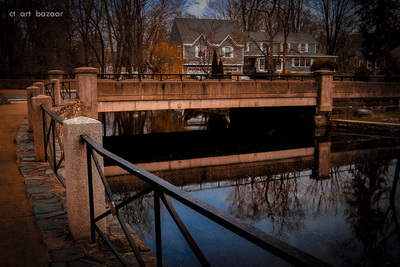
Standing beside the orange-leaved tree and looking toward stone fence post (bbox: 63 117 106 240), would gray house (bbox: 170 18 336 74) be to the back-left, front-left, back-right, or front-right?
back-left

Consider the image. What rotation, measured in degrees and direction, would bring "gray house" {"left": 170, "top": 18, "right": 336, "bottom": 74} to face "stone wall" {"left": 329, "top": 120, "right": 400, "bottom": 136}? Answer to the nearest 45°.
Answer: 0° — it already faces it

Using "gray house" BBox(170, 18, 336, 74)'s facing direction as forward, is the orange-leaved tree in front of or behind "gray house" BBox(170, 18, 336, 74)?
in front

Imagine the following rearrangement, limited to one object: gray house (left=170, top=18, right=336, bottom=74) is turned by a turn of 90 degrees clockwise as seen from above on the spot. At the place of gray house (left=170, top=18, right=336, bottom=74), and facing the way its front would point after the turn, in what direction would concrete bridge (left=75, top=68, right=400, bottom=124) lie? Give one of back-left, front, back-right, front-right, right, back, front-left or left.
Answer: left

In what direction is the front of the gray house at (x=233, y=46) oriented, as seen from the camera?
facing the viewer

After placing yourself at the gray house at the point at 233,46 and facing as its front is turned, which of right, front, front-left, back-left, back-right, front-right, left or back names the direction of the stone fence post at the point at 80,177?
front

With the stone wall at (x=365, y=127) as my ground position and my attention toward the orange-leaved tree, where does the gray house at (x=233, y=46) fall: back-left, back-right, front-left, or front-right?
front-right
